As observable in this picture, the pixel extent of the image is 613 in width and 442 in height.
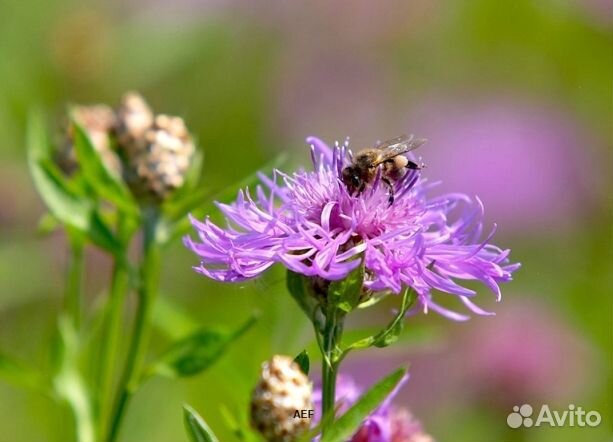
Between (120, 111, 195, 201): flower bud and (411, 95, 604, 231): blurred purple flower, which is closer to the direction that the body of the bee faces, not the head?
the flower bud

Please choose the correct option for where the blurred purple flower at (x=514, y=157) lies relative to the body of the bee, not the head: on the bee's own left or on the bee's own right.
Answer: on the bee's own right

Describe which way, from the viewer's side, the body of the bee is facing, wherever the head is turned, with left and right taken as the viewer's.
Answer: facing to the left of the viewer

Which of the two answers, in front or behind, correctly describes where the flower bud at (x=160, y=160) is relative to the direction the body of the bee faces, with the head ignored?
in front

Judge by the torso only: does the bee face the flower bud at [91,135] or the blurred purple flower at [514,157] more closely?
the flower bud

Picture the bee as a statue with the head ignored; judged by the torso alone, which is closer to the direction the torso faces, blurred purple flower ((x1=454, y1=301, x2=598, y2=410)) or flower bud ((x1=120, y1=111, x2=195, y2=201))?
the flower bud
